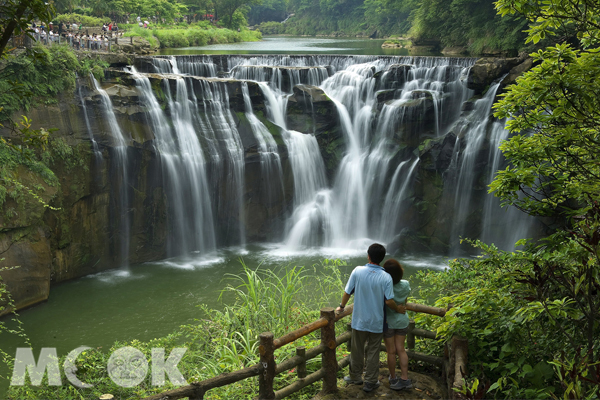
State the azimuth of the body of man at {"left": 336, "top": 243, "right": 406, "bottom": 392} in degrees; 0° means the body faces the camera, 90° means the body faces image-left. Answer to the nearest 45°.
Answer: approximately 180°

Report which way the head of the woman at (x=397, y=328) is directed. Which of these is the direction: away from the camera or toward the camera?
away from the camera

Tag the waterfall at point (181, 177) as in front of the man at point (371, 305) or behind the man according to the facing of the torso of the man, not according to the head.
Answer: in front

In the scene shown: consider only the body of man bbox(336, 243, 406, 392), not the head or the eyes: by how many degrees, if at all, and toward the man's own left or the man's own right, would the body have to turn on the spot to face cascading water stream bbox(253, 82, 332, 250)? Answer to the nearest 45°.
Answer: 0° — they already face it

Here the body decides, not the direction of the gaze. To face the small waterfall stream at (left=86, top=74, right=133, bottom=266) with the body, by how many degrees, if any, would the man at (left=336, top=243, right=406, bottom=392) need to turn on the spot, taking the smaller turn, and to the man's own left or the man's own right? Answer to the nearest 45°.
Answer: approximately 45° to the man's own left

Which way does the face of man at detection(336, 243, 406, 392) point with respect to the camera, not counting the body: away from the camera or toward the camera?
away from the camera

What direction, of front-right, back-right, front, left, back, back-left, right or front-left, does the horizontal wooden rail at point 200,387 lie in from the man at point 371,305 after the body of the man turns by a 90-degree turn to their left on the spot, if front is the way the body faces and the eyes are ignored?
front-left

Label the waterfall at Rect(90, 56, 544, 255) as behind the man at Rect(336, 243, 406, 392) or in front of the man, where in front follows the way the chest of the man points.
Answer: in front

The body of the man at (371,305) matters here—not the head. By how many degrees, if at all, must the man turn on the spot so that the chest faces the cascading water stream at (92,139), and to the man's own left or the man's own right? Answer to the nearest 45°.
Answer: approximately 45° to the man's own left
